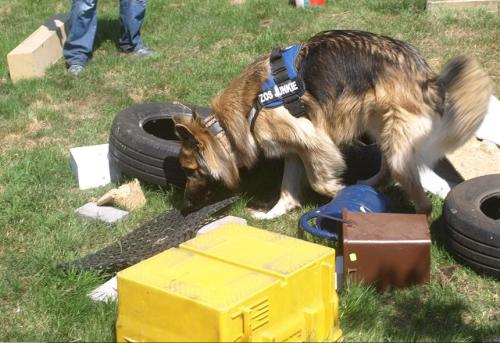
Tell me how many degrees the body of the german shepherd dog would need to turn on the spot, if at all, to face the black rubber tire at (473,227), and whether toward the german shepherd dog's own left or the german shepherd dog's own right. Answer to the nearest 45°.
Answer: approximately 135° to the german shepherd dog's own left

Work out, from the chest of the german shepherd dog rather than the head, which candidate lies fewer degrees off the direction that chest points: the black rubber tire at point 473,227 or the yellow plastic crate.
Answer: the yellow plastic crate

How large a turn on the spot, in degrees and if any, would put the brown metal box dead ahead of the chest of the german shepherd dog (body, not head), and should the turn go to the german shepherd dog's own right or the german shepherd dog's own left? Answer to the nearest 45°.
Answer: approximately 90° to the german shepherd dog's own left

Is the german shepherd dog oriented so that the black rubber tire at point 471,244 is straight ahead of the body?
no

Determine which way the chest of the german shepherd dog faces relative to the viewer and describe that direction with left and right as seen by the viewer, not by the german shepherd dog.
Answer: facing to the left of the viewer

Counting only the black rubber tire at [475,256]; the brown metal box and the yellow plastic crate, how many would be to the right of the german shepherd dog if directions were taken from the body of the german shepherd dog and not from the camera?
0

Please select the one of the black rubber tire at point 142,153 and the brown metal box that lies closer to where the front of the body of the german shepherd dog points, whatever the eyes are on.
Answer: the black rubber tire

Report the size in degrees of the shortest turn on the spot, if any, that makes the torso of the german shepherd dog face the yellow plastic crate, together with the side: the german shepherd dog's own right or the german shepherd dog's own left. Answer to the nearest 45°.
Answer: approximately 90° to the german shepherd dog's own left

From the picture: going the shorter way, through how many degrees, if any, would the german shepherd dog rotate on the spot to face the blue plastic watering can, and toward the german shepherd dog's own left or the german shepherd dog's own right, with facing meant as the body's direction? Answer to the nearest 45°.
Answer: approximately 90° to the german shepherd dog's own left

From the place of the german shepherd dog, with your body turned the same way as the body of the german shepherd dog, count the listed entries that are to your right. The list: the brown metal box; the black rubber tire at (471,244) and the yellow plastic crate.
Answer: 0
